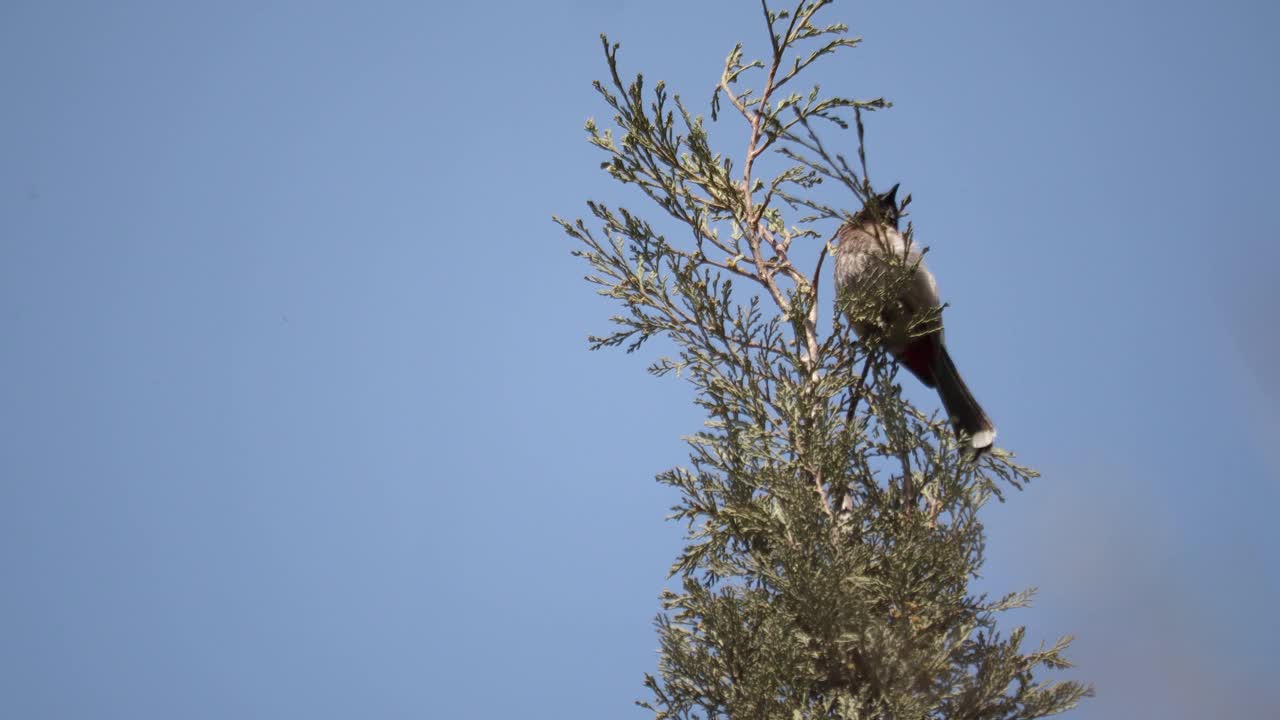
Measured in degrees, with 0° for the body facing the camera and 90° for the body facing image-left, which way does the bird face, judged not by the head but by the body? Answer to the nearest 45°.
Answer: approximately 45°
